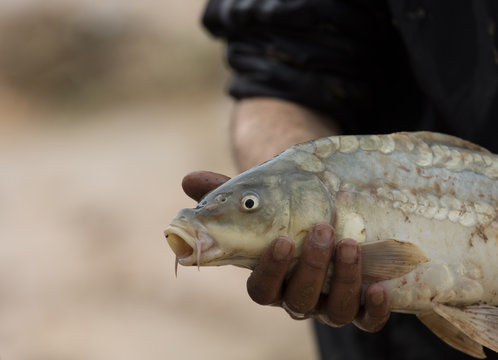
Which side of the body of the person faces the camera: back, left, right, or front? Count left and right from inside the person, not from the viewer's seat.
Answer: front
